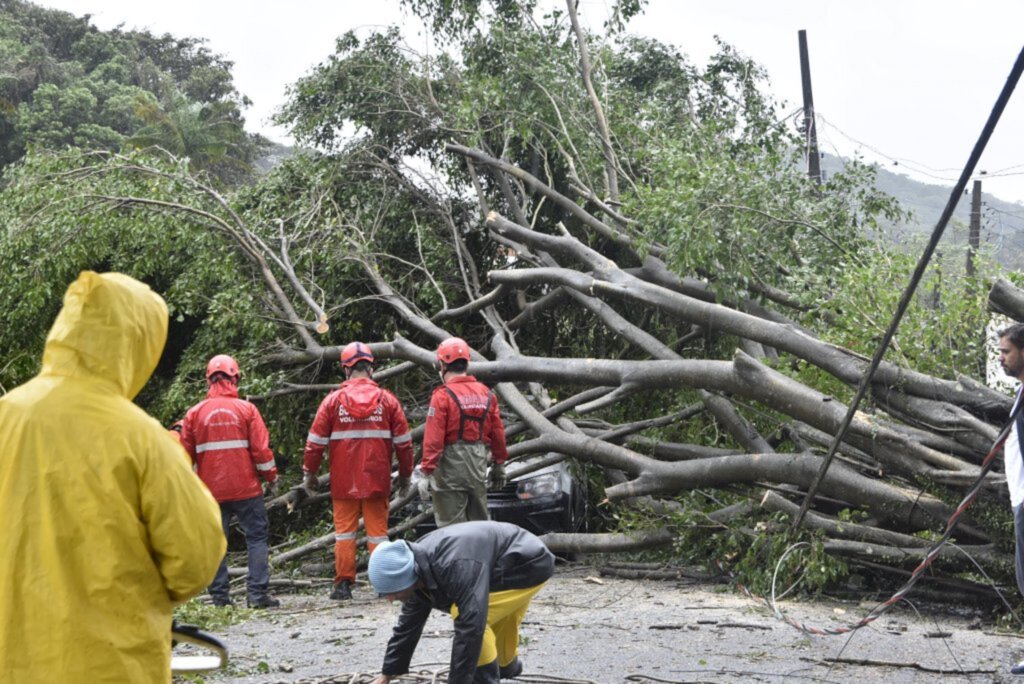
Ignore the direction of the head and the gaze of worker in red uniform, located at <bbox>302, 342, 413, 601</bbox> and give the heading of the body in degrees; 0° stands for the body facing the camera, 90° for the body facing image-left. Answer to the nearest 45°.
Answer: approximately 180°

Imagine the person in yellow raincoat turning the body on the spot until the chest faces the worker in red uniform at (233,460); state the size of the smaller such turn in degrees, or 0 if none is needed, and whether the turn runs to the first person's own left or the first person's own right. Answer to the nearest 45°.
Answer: approximately 45° to the first person's own left

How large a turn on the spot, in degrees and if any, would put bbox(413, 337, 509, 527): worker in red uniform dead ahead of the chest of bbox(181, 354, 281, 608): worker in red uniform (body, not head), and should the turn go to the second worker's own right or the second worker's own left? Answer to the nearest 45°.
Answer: approximately 90° to the second worker's own right

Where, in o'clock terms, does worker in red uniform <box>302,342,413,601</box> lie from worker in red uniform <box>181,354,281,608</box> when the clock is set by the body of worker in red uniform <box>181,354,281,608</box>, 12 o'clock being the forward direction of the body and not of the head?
worker in red uniform <box>302,342,413,601</box> is roughly at 3 o'clock from worker in red uniform <box>181,354,281,608</box>.

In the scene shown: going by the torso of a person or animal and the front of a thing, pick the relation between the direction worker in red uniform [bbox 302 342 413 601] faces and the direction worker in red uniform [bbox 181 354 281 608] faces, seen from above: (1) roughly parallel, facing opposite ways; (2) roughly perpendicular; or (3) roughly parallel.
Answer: roughly parallel

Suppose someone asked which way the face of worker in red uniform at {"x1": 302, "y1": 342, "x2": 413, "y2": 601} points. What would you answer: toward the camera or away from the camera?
away from the camera

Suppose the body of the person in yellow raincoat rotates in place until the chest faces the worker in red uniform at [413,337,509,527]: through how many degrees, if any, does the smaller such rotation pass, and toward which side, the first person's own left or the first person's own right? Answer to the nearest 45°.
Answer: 0° — they already face them

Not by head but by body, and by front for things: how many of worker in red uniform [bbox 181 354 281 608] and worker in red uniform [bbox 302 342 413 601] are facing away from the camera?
2

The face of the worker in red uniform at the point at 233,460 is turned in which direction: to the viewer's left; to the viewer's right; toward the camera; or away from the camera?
away from the camera

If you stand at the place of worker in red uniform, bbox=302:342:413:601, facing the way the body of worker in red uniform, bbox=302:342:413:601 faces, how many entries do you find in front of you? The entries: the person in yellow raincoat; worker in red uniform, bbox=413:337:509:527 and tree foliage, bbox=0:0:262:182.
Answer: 1

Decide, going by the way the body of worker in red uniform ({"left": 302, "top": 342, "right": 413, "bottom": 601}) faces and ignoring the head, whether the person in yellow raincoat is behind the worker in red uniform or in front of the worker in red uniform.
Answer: behind

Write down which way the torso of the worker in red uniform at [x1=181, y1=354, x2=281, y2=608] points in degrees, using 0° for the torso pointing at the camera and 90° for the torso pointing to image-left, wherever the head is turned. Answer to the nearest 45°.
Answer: approximately 180°

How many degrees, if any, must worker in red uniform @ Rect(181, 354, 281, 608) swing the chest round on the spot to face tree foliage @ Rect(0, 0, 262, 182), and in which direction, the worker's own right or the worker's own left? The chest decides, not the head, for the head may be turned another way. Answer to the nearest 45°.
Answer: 0° — they already face it

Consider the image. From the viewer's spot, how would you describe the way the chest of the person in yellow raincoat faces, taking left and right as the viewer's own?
facing away from the viewer and to the right of the viewer
